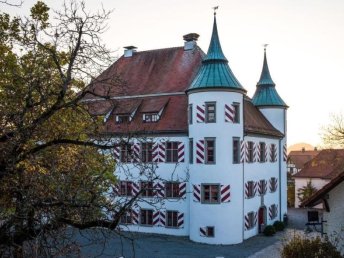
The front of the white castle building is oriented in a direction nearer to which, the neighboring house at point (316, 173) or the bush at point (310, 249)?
the bush

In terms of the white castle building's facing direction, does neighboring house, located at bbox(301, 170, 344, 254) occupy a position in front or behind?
in front

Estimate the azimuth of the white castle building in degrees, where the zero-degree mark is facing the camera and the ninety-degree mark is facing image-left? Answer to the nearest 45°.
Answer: approximately 315°

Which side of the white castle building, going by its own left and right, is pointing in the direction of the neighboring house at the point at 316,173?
left
